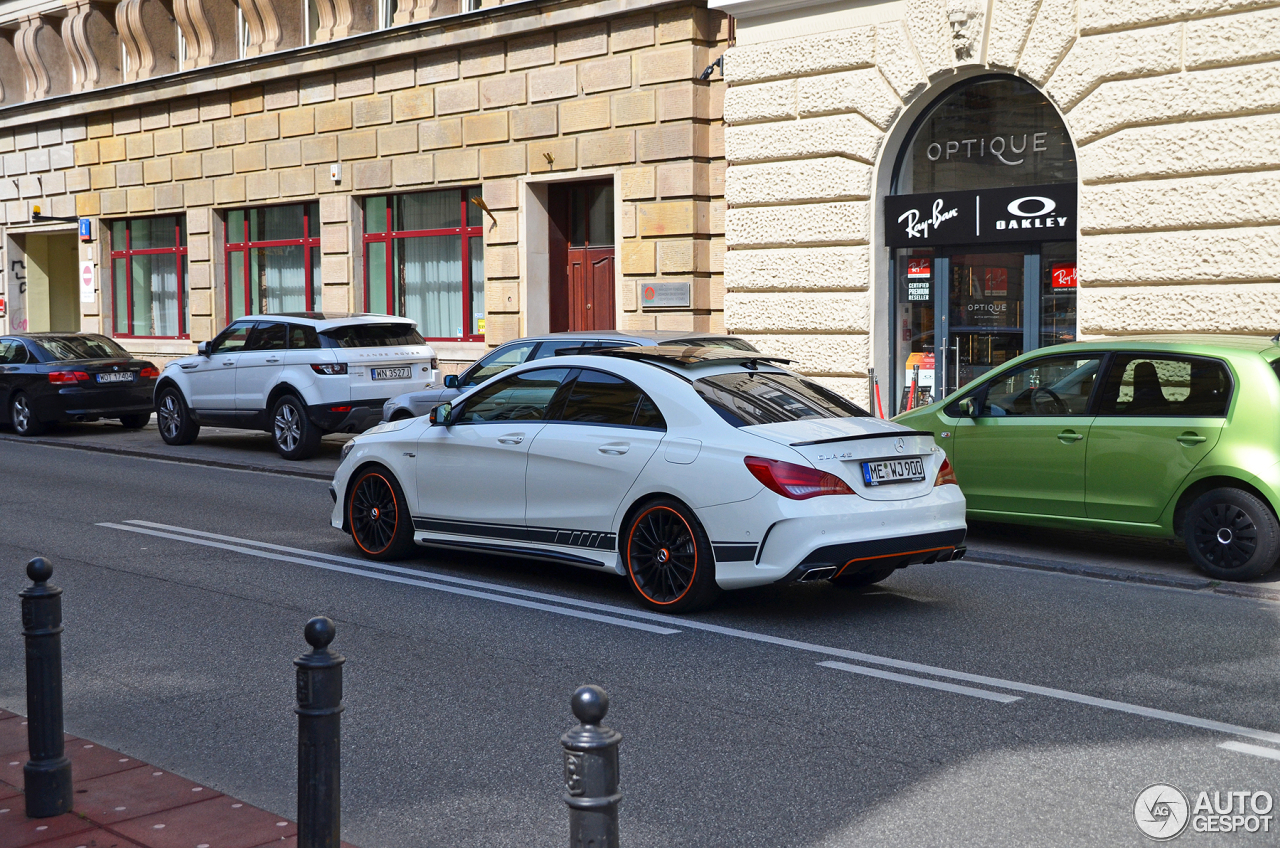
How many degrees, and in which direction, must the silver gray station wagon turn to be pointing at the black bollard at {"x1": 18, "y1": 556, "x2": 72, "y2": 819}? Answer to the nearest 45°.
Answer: approximately 135° to its left

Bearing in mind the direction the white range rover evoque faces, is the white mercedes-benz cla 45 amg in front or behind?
behind

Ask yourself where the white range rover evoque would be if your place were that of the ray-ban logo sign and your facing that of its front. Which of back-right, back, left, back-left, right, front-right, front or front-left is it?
right

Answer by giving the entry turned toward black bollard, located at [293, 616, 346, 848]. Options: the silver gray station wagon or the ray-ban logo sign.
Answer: the ray-ban logo sign

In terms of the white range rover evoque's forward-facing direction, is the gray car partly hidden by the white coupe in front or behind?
behind

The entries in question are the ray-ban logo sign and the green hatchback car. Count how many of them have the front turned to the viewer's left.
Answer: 1

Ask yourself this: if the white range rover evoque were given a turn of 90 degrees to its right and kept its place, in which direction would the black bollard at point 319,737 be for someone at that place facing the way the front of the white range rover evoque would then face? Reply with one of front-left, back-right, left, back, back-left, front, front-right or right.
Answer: back-right

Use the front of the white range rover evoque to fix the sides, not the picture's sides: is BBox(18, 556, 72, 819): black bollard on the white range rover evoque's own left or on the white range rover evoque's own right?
on the white range rover evoque's own left

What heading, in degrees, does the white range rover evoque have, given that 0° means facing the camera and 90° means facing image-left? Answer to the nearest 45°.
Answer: approximately 135°

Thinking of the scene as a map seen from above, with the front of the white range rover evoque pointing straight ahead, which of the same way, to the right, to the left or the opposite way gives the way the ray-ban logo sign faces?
to the left

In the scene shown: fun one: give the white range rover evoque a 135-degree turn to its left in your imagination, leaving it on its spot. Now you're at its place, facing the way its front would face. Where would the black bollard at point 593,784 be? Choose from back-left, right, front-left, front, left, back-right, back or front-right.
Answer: front

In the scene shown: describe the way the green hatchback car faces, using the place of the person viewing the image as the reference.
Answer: facing to the left of the viewer

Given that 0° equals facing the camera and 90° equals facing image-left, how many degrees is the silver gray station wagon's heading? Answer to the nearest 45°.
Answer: approximately 135°

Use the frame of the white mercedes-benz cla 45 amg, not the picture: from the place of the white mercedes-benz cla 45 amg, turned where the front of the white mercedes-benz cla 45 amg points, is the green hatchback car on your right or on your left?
on your right

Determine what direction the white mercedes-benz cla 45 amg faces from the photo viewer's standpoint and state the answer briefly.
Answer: facing away from the viewer and to the left of the viewer

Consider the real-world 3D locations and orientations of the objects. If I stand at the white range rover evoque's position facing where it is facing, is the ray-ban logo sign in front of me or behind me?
behind

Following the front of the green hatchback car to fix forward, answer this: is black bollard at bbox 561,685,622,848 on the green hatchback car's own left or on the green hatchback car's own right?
on the green hatchback car's own left
